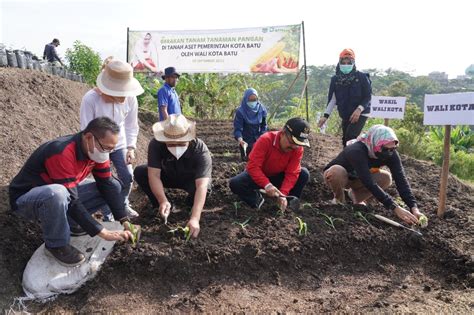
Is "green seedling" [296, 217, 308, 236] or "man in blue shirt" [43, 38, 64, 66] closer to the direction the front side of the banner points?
the green seedling

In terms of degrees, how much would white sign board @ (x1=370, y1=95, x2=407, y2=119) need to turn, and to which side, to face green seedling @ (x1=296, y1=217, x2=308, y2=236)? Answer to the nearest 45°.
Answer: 0° — it already faces it

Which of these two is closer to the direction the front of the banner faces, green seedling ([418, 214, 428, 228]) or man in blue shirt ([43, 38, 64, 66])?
the green seedling

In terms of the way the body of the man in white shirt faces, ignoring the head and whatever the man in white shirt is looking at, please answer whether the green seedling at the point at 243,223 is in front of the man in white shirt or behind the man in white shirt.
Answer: in front

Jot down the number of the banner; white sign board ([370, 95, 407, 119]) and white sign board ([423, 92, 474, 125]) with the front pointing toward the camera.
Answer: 3

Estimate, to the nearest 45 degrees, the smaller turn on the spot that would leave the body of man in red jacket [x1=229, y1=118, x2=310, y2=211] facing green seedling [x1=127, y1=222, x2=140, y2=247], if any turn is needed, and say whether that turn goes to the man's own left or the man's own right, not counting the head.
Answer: approximately 90° to the man's own right

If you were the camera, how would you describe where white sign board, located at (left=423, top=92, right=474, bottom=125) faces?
facing the viewer

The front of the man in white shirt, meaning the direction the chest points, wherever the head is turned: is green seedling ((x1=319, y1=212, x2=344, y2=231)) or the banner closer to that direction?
the green seedling

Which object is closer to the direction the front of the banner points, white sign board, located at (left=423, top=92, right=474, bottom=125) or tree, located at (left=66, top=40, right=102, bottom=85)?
the white sign board

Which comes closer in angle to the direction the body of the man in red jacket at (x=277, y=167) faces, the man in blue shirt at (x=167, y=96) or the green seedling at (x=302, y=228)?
the green seedling

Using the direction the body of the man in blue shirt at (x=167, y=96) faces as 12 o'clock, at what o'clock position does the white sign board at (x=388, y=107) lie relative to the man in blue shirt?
The white sign board is roughly at 10 o'clock from the man in blue shirt.

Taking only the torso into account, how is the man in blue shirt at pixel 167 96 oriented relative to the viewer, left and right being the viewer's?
facing the viewer and to the right of the viewer

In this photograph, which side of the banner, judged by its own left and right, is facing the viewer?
front

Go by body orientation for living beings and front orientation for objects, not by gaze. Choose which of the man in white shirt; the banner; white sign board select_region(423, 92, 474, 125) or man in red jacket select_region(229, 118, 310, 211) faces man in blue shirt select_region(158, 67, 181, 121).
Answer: the banner

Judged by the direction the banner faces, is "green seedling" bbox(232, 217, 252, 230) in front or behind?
in front

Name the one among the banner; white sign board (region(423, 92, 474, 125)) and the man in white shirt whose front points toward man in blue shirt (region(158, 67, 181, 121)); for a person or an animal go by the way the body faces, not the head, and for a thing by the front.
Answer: the banner

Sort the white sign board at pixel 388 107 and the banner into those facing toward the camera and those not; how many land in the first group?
2

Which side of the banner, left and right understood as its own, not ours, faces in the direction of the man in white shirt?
front
